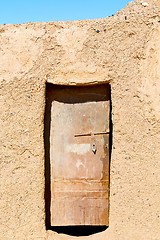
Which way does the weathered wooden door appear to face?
toward the camera
